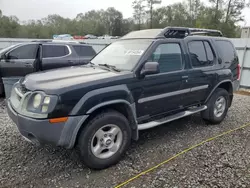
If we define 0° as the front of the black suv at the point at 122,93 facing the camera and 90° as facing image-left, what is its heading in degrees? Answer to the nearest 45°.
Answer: approximately 45°

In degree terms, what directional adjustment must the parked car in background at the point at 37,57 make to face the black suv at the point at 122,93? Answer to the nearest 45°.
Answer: approximately 90° to its left

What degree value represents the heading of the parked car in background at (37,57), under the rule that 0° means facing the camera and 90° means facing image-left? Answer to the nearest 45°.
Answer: approximately 90°

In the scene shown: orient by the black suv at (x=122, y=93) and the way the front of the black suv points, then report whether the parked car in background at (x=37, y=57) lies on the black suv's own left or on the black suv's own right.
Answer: on the black suv's own right
